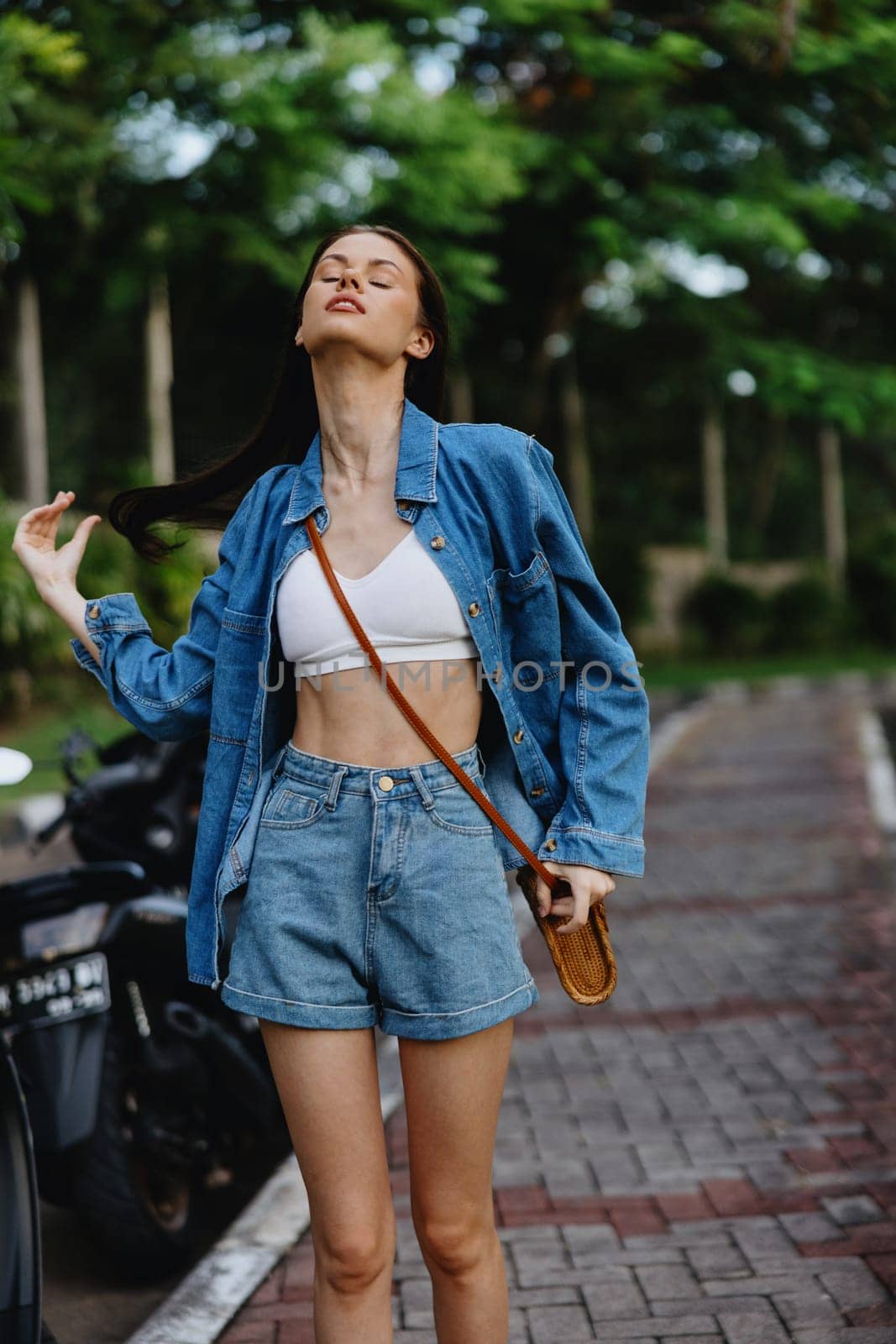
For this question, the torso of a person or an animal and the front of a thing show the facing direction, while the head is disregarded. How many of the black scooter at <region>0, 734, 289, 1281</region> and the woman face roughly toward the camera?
1

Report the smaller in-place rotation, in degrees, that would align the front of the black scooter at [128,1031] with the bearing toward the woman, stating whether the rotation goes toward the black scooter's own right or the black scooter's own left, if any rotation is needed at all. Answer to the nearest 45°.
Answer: approximately 135° to the black scooter's own right

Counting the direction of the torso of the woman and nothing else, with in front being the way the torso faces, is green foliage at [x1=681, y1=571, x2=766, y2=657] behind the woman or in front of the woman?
behind

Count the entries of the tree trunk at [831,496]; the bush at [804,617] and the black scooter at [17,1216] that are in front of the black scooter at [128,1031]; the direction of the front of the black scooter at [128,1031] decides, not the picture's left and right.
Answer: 2

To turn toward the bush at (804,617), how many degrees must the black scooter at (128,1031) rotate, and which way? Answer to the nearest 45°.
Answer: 0° — it already faces it

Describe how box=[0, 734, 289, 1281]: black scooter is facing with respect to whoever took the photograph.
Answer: facing away from the viewer and to the right of the viewer

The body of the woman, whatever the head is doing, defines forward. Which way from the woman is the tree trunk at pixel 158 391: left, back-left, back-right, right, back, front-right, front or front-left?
back
